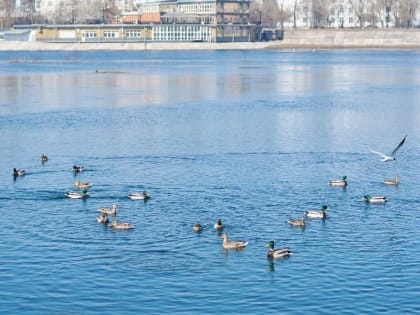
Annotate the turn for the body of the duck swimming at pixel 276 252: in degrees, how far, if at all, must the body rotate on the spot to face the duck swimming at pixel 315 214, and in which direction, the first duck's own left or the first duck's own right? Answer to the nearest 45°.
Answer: approximately 90° to the first duck's own right

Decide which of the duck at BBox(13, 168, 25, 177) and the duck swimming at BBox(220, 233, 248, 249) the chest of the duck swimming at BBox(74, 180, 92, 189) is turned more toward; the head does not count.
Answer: the duck

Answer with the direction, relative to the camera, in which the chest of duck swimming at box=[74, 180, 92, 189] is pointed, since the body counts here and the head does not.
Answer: to the viewer's left

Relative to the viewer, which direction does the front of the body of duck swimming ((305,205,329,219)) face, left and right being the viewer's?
facing to the right of the viewer

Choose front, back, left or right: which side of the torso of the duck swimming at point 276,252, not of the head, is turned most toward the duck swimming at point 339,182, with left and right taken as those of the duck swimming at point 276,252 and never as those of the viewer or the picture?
right

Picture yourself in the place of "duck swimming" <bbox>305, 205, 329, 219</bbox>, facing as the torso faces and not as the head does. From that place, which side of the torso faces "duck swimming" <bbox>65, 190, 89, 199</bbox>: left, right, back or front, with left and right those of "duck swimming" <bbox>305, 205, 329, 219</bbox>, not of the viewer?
back

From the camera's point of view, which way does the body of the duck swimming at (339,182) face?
to the viewer's right

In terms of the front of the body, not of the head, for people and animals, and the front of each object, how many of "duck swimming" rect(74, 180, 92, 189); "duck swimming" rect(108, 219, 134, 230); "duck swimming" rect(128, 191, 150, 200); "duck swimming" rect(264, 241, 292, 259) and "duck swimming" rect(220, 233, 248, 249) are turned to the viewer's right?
1

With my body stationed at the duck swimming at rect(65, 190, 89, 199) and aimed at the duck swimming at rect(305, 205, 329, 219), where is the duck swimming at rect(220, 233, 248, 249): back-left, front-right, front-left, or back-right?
front-right

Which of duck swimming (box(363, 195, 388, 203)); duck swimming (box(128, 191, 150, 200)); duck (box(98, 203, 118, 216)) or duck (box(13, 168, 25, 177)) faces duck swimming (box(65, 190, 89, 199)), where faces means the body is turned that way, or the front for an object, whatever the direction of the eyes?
duck swimming (box(363, 195, 388, 203))

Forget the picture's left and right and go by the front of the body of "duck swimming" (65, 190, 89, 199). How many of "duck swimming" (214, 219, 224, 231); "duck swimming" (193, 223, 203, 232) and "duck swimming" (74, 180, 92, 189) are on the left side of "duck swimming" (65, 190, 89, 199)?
1

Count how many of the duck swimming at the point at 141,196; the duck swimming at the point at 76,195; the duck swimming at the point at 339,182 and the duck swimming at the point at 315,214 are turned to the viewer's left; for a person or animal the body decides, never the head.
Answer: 0

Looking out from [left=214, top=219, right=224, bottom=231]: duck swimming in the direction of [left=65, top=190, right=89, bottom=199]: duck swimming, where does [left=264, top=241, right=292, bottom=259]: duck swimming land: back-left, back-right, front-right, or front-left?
back-left

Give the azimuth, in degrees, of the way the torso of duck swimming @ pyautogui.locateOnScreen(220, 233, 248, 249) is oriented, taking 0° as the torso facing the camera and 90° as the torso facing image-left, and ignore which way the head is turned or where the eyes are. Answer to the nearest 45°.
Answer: approximately 90°

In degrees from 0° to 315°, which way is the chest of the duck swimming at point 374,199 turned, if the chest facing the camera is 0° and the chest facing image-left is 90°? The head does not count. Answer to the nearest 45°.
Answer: approximately 90°

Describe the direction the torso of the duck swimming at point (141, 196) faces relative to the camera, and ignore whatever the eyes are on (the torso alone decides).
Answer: to the viewer's right

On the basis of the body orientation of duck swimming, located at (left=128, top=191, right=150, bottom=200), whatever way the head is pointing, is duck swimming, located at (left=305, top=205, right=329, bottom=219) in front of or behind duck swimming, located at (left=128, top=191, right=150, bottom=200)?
in front

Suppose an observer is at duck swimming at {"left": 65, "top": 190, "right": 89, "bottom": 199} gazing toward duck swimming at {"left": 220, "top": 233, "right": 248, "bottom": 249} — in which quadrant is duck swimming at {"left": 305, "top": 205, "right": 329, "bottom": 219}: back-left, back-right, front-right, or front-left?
front-left
